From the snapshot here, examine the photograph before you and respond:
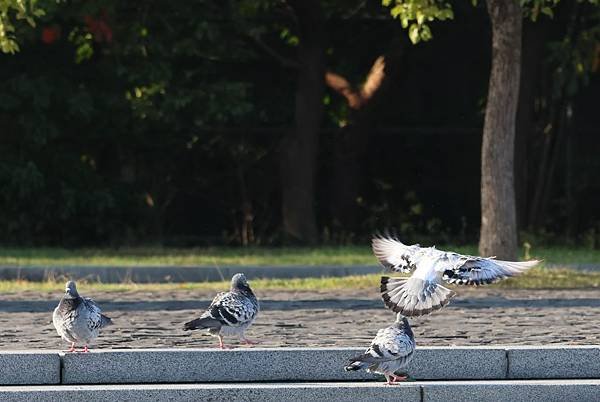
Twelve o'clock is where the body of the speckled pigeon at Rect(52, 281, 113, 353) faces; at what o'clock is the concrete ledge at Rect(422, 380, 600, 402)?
The concrete ledge is roughly at 8 o'clock from the speckled pigeon.

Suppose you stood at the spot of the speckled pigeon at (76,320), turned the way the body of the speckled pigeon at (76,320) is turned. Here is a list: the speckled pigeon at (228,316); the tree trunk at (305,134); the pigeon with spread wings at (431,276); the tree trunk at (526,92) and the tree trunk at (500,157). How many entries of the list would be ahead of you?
0

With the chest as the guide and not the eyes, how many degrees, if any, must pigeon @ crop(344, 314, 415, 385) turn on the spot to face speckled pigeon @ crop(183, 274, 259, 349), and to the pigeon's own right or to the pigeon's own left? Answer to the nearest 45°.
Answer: approximately 135° to the pigeon's own left

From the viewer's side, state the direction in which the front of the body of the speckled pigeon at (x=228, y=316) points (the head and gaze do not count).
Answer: to the viewer's right

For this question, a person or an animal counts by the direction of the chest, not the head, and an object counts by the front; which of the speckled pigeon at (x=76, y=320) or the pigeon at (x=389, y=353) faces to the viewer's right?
the pigeon

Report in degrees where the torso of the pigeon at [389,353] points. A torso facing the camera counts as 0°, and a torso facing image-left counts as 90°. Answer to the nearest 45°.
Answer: approximately 270°

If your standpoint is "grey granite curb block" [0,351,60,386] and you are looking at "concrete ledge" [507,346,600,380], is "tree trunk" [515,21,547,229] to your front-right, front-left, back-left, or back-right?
front-left

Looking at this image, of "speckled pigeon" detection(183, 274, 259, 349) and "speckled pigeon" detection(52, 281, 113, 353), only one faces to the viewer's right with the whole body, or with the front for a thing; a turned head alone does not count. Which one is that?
"speckled pigeon" detection(183, 274, 259, 349)

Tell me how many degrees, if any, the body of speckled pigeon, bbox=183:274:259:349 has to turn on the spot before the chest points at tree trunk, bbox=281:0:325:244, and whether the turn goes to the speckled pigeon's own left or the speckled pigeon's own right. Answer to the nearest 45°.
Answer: approximately 90° to the speckled pigeon's own left

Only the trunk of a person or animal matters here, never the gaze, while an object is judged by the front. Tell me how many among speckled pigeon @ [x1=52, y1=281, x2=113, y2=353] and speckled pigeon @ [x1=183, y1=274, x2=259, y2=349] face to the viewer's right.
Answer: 1

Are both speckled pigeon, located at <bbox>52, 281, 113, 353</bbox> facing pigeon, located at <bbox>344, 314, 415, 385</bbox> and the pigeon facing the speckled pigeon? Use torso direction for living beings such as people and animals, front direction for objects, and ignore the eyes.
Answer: no

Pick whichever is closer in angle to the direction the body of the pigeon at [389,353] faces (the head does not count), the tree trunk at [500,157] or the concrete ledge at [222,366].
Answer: the tree trunk

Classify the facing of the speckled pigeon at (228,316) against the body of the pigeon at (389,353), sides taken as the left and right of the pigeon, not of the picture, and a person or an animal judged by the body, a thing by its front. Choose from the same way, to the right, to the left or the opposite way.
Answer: the same way

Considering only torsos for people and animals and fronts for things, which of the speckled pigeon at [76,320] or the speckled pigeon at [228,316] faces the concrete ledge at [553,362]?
the speckled pigeon at [228,316]
